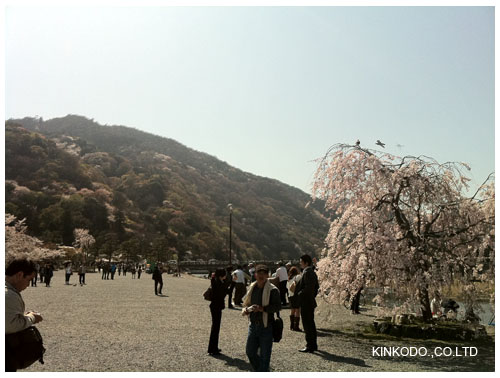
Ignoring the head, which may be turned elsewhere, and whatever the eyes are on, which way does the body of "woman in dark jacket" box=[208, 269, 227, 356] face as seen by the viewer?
to the viewer's right

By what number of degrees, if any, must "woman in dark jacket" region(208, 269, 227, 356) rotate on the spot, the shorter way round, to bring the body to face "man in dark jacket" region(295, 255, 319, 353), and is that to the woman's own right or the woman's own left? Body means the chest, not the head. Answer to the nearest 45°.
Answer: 0° — they already face them

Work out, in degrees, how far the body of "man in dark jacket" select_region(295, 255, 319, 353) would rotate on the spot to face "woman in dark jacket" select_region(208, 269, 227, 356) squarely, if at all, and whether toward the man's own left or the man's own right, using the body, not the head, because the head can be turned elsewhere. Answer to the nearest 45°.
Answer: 0° — they already face them

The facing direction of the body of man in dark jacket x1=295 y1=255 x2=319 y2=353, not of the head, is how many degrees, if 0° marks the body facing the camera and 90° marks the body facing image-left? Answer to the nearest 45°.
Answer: approximately 90°

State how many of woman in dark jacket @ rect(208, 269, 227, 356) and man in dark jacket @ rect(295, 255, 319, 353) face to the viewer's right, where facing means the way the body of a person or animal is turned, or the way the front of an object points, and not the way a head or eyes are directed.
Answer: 1

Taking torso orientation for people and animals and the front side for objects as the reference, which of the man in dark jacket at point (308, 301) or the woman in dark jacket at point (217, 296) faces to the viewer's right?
the woman in dark jacket at point (217, 296)

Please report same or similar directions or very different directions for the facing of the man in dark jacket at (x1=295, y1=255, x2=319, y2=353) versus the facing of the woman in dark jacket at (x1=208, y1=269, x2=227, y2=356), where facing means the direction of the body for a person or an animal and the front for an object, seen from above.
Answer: very different directions
